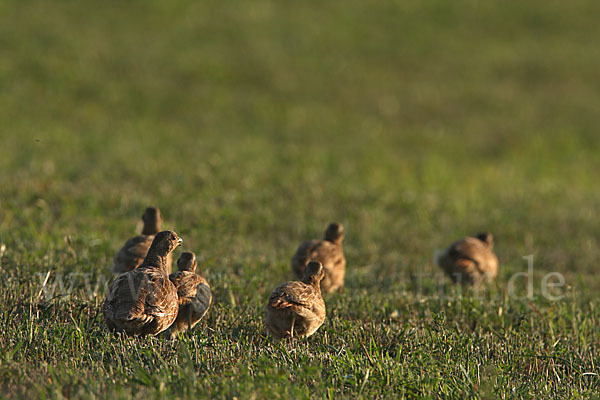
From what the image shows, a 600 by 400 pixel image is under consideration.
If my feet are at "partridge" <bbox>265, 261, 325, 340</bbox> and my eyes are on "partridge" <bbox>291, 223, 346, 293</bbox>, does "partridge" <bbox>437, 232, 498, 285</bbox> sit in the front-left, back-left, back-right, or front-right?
front-right

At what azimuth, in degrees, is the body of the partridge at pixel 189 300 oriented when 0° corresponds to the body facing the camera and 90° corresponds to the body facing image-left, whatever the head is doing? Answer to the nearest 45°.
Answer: approximately 225°

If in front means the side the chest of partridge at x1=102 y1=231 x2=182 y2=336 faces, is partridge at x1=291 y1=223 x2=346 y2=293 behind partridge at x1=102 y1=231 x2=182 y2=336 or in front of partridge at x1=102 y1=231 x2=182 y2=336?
in front

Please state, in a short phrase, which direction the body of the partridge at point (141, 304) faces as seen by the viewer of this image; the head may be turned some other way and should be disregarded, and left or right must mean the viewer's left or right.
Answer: facing away from the viewer and to the right of the viewer

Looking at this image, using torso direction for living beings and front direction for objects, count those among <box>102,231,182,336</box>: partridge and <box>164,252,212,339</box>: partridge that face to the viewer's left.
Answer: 0

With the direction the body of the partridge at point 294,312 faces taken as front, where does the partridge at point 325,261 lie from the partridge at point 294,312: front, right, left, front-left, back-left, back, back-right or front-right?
front-left

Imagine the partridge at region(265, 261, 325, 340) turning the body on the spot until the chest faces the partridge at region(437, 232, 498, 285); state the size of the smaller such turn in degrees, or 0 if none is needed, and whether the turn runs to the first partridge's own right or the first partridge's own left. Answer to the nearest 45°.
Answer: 0° — it already faces it

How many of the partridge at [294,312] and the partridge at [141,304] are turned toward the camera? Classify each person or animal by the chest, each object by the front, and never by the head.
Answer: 0

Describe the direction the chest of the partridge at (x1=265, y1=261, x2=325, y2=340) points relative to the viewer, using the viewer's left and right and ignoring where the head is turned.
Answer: facing away from the viewer and to the right of the viewer

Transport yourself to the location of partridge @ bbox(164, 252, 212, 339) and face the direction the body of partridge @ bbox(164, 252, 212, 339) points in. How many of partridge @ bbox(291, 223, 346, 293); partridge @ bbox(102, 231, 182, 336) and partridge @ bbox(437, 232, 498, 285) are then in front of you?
2
